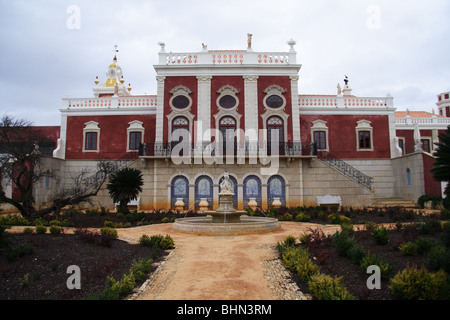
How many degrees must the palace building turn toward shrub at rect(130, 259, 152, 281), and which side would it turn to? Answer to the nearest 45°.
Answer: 0° — it already faces it

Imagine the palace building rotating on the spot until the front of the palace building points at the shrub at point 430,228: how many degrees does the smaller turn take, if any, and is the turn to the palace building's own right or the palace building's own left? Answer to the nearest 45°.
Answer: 0° — it already faces it

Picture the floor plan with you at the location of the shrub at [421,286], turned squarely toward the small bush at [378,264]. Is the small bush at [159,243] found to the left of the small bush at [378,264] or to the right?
left

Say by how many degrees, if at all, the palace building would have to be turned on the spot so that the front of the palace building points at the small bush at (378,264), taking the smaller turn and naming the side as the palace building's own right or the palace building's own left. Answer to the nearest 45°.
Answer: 0° — it already faces it

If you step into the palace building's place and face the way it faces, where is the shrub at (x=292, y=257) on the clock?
The shrub is roughly at 12 o'clock from the palace building.

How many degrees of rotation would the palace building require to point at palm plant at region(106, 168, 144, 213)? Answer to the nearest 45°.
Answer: approximately 45° to its right

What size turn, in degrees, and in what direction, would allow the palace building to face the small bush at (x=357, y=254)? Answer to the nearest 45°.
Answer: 0° — it already faces it

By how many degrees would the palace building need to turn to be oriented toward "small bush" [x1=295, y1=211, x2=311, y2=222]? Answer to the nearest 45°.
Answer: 0° — it already faces it

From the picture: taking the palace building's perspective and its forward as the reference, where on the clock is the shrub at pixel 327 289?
The shrub is roughly at 12 o'clock from the palace building.

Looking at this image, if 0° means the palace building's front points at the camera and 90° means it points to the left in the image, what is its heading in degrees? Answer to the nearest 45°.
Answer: approximately 0°
